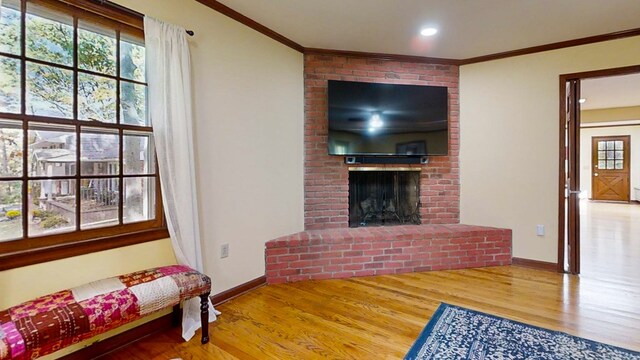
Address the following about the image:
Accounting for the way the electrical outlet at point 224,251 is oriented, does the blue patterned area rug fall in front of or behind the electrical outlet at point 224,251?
in front

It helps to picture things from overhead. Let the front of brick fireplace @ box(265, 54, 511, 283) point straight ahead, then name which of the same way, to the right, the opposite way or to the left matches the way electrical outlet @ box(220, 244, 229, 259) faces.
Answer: to the left

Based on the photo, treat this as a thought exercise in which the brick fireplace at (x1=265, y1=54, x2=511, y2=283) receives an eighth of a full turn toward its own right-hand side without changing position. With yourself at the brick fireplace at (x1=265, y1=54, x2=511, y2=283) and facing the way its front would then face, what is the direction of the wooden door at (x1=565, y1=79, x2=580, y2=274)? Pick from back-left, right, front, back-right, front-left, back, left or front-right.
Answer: back-left

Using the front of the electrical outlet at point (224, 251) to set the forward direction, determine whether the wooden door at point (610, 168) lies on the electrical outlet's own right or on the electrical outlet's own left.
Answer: on the electrical outlet's own left

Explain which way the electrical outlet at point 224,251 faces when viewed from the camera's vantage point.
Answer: facing the viewer and to the right of the viewer

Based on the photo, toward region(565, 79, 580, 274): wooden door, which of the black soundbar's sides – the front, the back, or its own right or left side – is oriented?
left

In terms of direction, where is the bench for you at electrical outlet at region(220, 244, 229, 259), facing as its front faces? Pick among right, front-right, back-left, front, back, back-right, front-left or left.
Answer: right

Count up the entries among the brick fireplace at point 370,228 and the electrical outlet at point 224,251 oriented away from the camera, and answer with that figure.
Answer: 0

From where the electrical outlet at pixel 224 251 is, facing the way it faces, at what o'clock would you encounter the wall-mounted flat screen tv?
The wall-mounted flat screen tv is roughly at 10 o'clock from the electrical outlet.

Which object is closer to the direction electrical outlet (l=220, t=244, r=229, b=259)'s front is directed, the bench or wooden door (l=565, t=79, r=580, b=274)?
the wooden door

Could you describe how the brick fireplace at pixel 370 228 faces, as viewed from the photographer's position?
facing the viewer

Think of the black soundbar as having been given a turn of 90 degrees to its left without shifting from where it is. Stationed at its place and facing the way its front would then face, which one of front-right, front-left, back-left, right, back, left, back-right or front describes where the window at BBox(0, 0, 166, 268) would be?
back-right

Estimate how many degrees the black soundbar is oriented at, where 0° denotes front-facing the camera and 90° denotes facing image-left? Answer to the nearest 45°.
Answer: approximately 0°

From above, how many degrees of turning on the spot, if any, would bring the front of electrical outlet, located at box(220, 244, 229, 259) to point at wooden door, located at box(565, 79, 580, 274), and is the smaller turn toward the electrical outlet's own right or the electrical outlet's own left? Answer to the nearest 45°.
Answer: approximately 45° to the electrical outlet's own left

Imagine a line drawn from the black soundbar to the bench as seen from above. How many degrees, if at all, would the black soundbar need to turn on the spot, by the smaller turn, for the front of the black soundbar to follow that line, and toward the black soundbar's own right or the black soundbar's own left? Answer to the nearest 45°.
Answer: approximately 45° to the black soundbar's own right

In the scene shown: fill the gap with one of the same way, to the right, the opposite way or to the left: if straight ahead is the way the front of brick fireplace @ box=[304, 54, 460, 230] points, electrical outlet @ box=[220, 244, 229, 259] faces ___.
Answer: to the left

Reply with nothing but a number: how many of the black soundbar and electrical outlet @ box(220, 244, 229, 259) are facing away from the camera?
0
